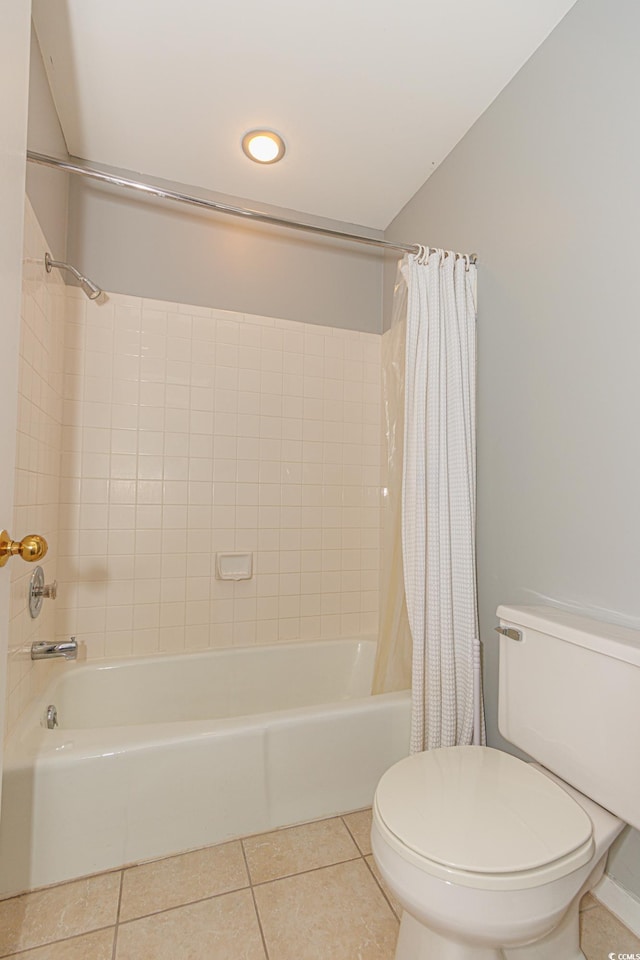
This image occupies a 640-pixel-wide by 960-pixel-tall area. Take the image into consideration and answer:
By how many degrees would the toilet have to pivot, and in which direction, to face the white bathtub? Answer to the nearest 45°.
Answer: approximately 45° to its right

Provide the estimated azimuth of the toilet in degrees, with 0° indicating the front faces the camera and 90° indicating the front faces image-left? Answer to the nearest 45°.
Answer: approximately 45°

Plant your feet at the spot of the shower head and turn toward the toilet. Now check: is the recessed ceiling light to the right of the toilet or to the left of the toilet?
left
